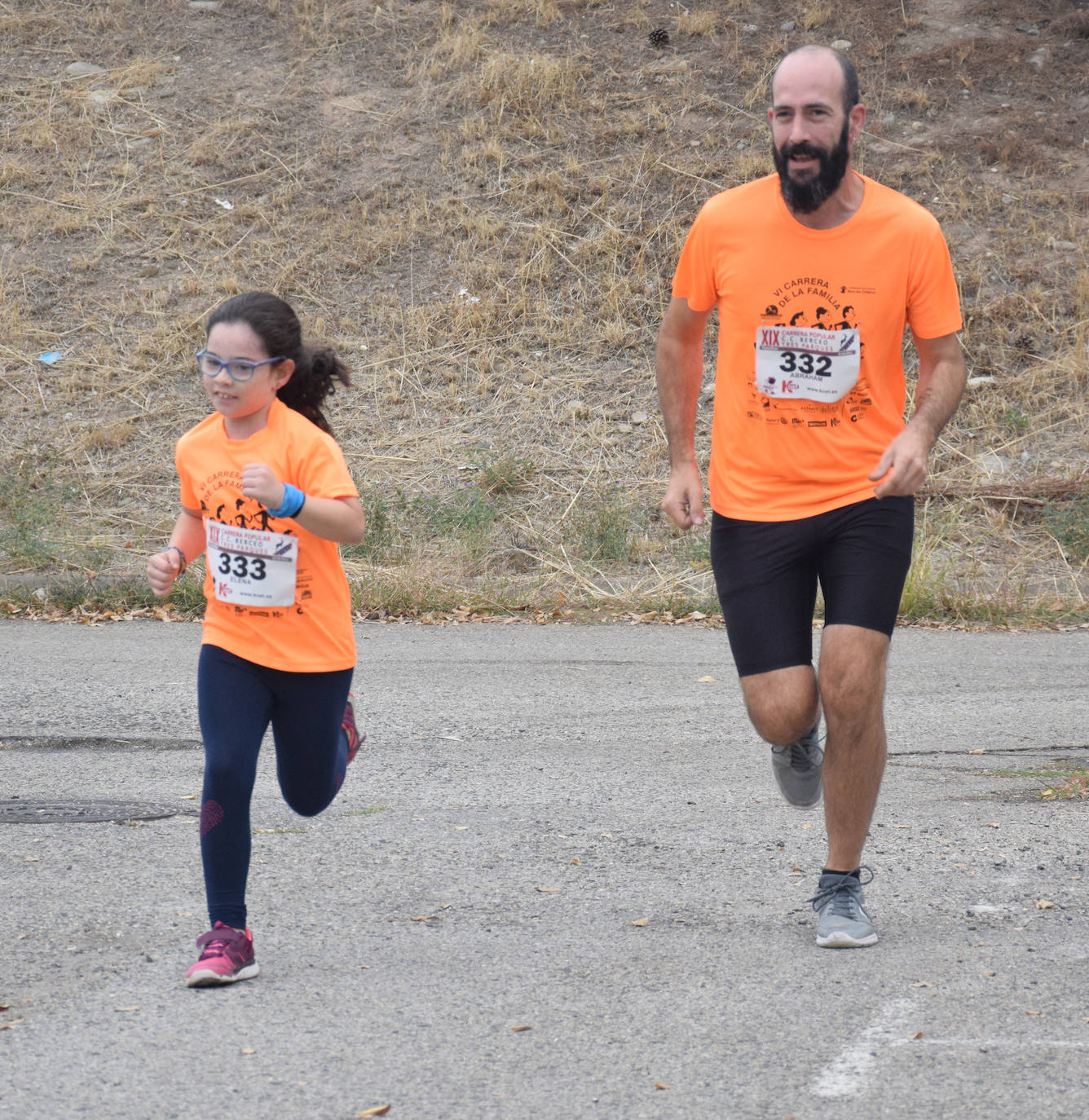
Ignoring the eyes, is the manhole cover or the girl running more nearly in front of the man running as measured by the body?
the girl running

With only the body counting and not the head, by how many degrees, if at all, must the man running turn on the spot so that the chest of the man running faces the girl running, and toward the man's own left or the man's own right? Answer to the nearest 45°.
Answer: approximately 90° to the man's own right

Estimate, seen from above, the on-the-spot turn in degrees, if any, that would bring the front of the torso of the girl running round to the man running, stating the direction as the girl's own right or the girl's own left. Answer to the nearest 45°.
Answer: approximately 135° to the girl's own left

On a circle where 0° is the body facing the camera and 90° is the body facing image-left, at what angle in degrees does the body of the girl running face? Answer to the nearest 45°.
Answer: approximately 45°

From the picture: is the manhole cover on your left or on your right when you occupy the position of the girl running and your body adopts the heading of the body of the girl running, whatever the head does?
on your right

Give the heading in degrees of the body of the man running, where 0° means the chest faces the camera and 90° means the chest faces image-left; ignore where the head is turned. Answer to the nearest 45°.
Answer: approximately 0°
